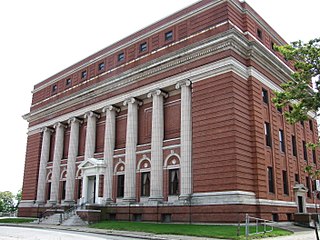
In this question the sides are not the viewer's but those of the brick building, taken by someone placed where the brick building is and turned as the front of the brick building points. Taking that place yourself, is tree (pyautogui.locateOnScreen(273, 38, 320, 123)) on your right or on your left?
on your left

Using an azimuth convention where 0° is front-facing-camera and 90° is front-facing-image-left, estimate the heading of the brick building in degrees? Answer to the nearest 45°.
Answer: approximately 45°
